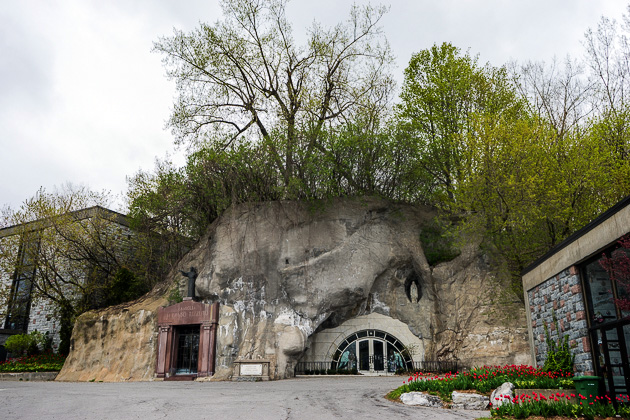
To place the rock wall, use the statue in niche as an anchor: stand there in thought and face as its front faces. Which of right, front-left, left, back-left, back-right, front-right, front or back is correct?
right

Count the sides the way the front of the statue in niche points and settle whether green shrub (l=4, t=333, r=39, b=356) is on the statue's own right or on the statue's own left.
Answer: on the statue's own right

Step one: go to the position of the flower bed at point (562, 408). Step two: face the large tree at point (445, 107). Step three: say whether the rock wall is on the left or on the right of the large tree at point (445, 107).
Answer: left

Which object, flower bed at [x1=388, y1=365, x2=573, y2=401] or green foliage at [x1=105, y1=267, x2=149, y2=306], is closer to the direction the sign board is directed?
the flower bed

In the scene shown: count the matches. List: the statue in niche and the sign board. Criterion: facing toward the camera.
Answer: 2

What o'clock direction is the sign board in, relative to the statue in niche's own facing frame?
The sign board is roughly at 2 o'clock from the statue in niche.

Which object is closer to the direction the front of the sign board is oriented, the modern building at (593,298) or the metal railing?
the modern building

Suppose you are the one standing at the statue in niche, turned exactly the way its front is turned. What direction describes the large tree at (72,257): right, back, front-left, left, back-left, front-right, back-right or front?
right

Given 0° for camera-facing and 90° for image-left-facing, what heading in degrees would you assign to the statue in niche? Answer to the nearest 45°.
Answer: approximately 0°

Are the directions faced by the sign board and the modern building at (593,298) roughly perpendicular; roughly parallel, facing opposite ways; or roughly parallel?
roughly perpendicular

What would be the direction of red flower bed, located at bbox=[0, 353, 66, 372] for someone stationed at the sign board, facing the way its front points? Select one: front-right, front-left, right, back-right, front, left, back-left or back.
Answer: back-right
